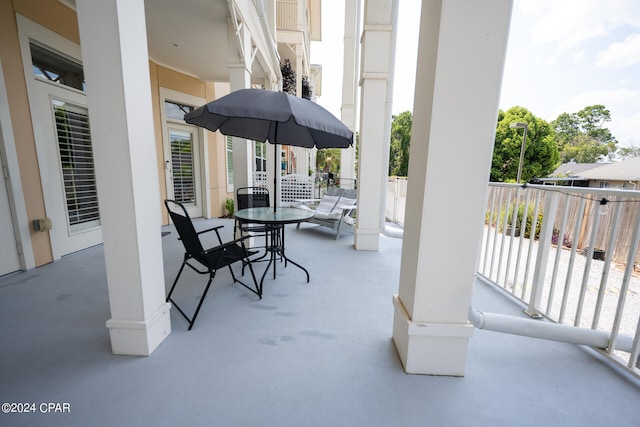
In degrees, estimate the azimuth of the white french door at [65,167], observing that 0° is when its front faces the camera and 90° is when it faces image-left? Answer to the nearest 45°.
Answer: approximately 315°

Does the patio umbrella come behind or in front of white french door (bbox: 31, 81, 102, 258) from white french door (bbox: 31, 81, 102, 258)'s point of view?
in front

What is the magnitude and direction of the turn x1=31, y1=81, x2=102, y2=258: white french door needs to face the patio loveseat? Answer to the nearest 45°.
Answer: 0° — it already faces it

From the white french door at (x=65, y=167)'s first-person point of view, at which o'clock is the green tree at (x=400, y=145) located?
The green tree is roughly at 10 o'clock from the white french door.

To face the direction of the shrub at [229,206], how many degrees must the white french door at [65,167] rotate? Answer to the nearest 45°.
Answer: approximately 90° to its left

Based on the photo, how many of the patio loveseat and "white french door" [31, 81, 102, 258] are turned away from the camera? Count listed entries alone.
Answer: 0

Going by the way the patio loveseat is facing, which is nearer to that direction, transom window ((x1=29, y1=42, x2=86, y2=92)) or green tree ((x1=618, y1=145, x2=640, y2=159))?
the transom window

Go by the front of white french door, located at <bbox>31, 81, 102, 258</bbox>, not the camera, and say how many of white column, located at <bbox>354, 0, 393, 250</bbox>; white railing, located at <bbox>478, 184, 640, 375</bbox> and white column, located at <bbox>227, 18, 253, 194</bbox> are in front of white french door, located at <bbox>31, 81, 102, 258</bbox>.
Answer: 3

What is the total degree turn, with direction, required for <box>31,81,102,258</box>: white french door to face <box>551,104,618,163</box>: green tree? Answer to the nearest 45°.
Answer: approximately 45° to its left
